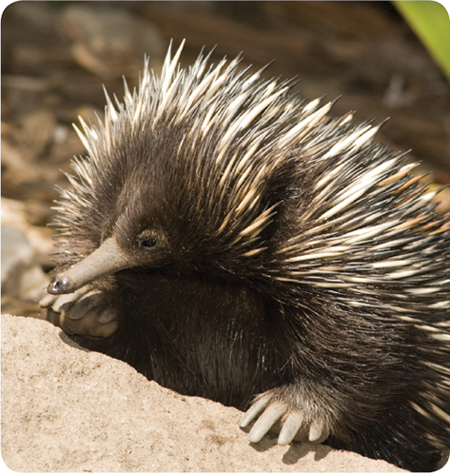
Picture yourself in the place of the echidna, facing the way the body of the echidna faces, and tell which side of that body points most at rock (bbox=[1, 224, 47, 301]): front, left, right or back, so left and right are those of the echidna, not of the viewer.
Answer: right

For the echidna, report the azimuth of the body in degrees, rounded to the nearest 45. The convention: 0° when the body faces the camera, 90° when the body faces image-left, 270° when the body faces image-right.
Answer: approximately 45°
